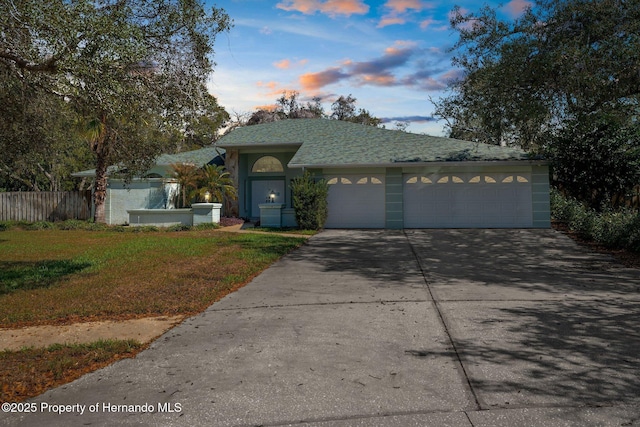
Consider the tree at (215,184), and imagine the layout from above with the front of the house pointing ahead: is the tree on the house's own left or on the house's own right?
on the house's own right

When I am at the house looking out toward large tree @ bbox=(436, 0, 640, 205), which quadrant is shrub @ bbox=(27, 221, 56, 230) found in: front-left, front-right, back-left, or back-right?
back-right

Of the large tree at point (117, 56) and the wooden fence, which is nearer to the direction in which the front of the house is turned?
the large tree

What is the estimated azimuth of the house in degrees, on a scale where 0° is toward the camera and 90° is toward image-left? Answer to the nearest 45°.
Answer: approximately 0°

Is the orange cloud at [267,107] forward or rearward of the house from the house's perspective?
rearward

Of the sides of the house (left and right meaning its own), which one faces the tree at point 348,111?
back

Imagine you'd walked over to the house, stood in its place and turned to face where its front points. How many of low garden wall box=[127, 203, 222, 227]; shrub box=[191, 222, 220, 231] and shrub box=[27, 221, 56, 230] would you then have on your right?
3

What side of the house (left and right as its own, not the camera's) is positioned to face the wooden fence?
right

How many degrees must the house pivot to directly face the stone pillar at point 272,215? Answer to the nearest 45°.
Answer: approximately 90° to its right
